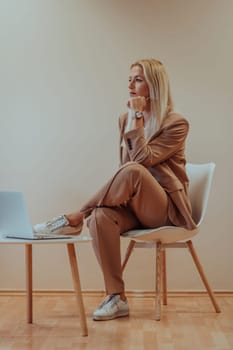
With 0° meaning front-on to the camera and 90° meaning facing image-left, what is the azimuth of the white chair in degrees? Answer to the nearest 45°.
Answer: approximately 45°

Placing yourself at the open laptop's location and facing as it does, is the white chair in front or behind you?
in front

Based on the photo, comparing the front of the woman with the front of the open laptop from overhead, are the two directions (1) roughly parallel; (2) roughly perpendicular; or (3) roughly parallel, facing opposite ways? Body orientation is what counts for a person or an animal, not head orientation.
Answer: roughly parallel, facing opposite ways

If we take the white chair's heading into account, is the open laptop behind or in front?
in front

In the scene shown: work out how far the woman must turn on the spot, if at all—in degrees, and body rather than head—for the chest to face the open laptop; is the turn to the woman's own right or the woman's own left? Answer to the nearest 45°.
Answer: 0° — they already face it

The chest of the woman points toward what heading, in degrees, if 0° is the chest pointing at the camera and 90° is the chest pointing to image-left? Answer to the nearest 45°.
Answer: approximately 45°

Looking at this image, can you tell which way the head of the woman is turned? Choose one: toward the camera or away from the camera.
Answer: toward the camera
